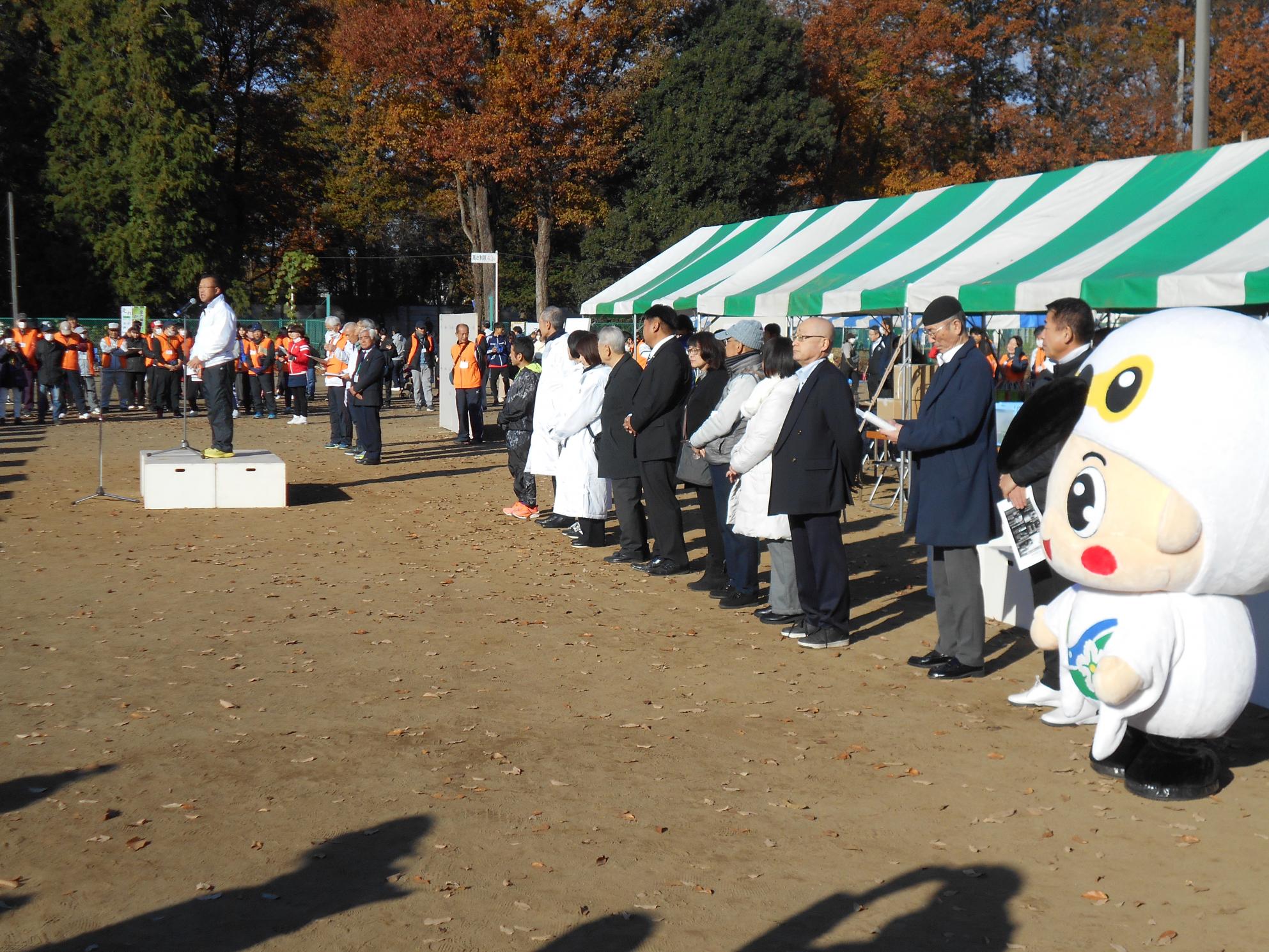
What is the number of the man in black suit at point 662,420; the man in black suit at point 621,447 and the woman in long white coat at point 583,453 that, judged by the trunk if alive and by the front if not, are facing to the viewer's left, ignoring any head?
3

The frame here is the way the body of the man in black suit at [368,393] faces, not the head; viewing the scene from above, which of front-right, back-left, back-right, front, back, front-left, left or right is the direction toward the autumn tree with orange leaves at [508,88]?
back-right

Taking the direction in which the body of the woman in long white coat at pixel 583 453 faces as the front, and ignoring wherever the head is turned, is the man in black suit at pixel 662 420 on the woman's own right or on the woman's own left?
on the woman's own left

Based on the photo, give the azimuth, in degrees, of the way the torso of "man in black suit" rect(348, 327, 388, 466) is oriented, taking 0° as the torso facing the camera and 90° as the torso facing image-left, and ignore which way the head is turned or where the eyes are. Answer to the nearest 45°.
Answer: approximately 45°

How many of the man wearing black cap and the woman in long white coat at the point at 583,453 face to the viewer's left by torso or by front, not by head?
2

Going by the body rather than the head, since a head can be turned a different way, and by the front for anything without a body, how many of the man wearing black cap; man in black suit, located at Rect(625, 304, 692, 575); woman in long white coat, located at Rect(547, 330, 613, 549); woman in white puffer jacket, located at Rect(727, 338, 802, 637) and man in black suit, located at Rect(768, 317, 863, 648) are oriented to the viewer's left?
5

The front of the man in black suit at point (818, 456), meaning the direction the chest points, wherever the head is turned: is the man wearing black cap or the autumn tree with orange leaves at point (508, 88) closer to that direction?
the autumn tree with orange leaves

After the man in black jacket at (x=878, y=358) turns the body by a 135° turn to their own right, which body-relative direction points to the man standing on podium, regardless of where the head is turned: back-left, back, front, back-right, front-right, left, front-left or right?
back-left

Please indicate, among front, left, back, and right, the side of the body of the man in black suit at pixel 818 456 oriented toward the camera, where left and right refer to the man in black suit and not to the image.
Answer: left

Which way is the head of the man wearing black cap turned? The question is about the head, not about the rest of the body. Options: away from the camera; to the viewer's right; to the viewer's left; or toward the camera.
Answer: to the viewer's left

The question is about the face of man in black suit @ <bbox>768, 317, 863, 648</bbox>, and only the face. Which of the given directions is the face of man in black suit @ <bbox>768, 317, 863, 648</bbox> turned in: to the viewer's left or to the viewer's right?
to the viewer's left

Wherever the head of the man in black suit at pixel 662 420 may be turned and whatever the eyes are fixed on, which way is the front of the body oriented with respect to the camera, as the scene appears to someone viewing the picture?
to the viewer's left

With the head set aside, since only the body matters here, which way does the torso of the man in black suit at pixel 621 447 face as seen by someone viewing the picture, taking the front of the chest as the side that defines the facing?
to the viewer's left

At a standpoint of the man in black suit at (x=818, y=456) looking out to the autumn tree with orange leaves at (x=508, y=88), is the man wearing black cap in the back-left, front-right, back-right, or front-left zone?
back-right

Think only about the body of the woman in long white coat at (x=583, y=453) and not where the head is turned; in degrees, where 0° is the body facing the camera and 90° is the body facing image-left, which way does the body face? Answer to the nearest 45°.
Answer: approximately 90°

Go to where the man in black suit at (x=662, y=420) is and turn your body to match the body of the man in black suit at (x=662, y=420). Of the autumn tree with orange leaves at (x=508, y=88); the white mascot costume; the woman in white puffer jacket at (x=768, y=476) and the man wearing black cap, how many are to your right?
1
